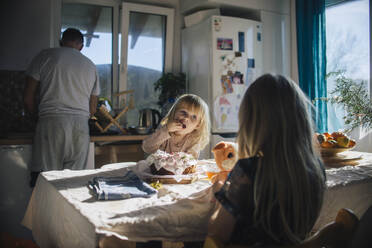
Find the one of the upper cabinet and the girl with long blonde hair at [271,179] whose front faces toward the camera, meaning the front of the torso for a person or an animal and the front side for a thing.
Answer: the upper cabinet

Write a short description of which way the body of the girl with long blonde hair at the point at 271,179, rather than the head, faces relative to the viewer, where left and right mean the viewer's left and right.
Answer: facing away from the viewer and to the left of the viewer

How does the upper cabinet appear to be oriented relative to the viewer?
toward the camera

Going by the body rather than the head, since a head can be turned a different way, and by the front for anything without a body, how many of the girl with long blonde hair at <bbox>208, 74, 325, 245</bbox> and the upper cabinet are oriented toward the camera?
1

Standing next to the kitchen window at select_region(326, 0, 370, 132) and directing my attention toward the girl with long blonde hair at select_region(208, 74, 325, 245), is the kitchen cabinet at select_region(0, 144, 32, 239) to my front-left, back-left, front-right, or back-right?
front-right

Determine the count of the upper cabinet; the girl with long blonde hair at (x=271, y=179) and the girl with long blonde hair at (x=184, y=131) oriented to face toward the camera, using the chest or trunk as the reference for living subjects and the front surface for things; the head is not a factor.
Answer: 2

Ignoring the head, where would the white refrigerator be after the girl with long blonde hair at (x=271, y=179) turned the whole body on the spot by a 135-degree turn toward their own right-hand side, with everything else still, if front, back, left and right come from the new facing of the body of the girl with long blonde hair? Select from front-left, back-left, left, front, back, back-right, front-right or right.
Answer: left

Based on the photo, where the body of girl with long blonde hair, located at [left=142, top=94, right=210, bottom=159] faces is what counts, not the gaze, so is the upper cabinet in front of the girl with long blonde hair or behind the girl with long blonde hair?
behind

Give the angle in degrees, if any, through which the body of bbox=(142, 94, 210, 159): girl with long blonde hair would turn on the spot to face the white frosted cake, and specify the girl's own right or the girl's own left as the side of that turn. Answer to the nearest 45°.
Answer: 0° — they already face it

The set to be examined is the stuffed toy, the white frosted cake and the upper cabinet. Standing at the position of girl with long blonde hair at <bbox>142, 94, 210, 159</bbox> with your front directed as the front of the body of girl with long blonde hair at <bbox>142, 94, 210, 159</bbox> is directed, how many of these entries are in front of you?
2

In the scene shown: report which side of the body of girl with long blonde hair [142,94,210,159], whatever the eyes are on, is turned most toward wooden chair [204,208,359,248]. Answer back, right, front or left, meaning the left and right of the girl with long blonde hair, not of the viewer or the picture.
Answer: front

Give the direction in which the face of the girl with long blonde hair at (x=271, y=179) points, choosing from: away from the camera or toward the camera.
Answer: away from the camera

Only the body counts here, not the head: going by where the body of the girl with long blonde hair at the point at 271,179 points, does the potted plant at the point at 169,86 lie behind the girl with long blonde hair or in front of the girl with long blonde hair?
in front

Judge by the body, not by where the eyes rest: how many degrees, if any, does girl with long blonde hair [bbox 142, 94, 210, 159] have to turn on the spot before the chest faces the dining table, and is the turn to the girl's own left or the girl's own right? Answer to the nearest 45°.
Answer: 0° — they already face it
